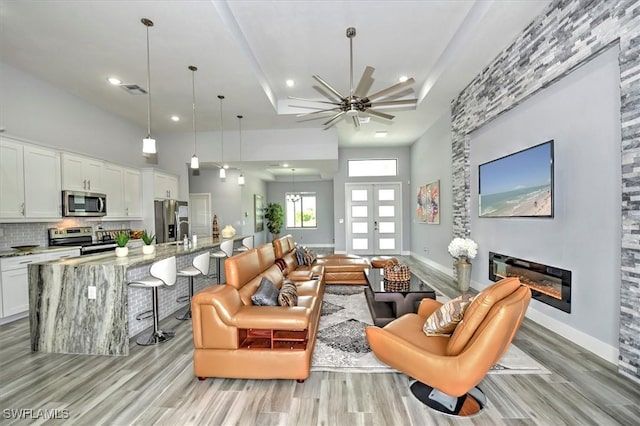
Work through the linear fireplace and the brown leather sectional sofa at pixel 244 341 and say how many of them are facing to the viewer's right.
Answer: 1

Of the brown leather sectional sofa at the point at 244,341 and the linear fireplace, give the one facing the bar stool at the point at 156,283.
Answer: the linear fireplace

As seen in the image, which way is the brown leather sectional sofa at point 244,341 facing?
to the viewer's right

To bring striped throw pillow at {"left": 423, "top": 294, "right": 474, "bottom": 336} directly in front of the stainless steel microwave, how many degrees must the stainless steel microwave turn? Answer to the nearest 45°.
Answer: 0° — it already faces it

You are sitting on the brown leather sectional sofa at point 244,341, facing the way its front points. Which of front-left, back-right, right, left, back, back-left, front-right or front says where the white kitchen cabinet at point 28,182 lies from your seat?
back-left

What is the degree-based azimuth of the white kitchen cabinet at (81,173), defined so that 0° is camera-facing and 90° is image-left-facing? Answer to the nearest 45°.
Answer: approximately 315°

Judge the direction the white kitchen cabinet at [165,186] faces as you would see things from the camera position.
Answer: facing the viewer and to the right of the viewer

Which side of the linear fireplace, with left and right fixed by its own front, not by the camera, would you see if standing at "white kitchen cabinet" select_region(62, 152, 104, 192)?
front

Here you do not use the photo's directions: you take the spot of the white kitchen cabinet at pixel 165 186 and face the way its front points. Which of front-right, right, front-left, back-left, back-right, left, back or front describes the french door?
front-left

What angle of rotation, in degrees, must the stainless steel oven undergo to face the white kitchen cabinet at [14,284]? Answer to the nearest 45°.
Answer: approximately 90° to its right

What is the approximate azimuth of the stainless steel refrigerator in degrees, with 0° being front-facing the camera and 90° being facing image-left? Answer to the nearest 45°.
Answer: approximately 315°

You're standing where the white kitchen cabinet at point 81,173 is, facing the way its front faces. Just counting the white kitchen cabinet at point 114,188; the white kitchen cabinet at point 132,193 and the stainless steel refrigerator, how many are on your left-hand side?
3
